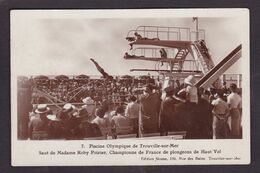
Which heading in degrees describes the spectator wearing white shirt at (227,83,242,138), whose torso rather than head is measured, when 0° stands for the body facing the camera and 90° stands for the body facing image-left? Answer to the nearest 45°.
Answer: approximately 180°

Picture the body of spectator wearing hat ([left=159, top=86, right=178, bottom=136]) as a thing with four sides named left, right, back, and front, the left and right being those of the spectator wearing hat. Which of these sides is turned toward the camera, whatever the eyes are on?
back

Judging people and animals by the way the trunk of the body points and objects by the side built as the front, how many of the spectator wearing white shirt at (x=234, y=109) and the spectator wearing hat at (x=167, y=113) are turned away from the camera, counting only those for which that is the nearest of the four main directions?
2

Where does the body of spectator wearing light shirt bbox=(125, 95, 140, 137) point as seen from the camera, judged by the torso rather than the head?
away from the camera

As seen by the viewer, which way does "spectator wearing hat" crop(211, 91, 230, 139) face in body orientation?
away from the camera
